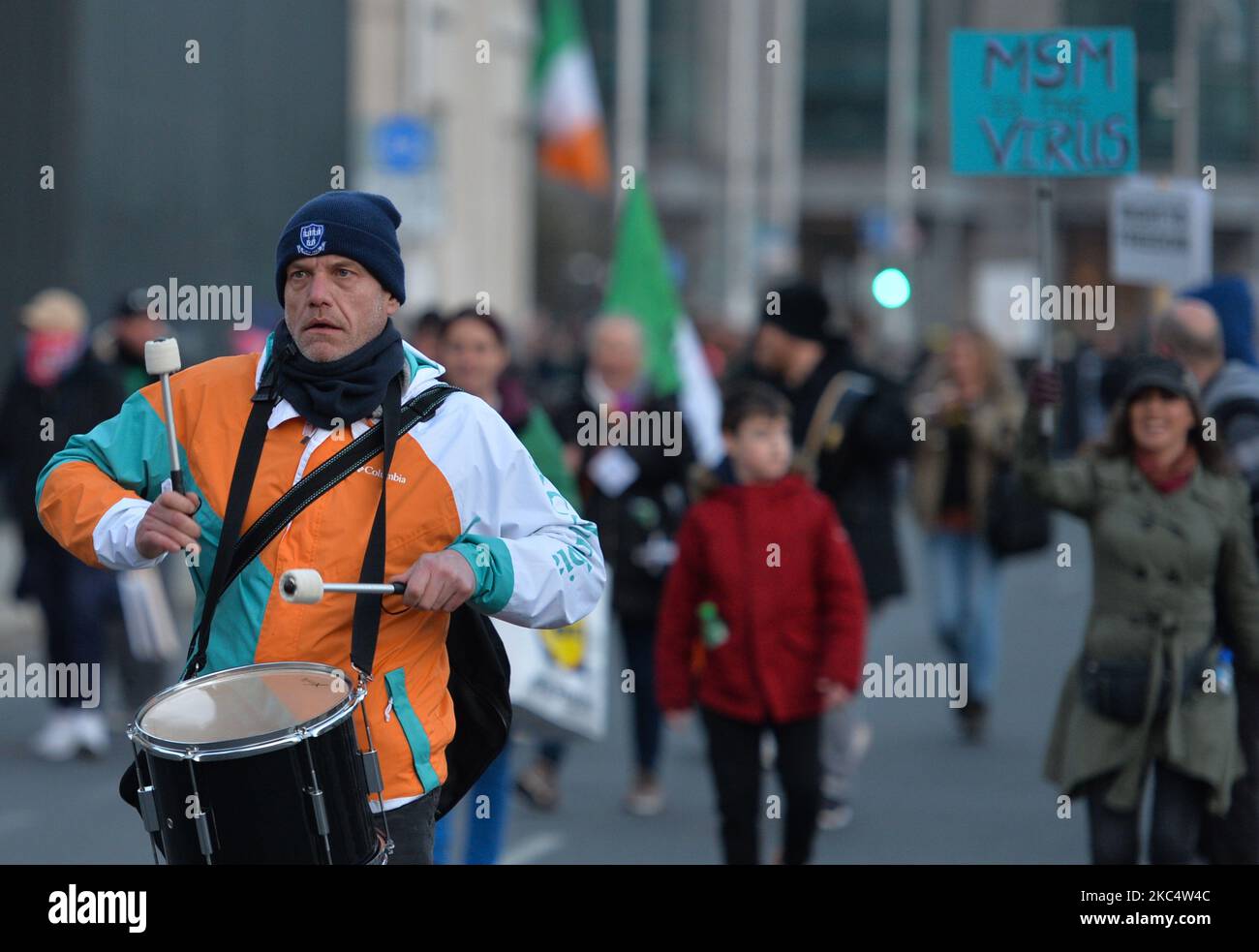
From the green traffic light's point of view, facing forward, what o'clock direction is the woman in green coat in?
The woman in green coat is roughly at 11 o'clock from the green traffic light.

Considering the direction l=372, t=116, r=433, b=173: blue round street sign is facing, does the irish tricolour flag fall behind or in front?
in front

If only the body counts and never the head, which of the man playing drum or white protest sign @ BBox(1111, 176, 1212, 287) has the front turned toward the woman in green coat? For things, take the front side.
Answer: the white protest sign

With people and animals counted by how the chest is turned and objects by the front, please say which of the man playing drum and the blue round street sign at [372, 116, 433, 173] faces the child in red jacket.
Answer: the blue round street sign

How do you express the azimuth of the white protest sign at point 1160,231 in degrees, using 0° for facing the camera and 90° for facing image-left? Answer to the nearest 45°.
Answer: approximately 0°
